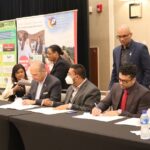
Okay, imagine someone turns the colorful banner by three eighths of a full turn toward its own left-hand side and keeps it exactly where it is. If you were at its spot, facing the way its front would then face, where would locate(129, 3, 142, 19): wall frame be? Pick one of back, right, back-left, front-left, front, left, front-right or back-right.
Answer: front-right

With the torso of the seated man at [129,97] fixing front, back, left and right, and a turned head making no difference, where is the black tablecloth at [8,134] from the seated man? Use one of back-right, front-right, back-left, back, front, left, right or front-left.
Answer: front-right

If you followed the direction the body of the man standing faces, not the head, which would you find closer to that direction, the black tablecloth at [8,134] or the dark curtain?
the black tablecloth

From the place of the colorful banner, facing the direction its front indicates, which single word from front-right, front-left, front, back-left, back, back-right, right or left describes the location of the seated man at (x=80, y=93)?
front-left

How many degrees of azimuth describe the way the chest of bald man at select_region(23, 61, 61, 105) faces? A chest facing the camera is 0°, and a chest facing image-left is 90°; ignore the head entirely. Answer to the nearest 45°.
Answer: approximately 45°

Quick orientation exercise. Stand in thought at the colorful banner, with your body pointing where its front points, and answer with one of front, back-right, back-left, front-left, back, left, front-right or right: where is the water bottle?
front-left

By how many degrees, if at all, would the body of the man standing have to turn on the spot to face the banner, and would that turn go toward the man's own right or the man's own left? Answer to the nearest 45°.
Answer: approximately 90° to the man's own right

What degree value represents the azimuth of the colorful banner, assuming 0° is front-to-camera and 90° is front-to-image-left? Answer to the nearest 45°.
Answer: approximately 45°

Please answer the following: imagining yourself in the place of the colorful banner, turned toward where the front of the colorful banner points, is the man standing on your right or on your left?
on your left

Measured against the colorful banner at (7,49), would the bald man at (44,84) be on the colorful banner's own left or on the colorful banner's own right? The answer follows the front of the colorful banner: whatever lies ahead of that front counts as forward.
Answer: on the colorful banner's own left

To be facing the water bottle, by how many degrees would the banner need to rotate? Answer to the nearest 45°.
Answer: approximately 45° to its left
